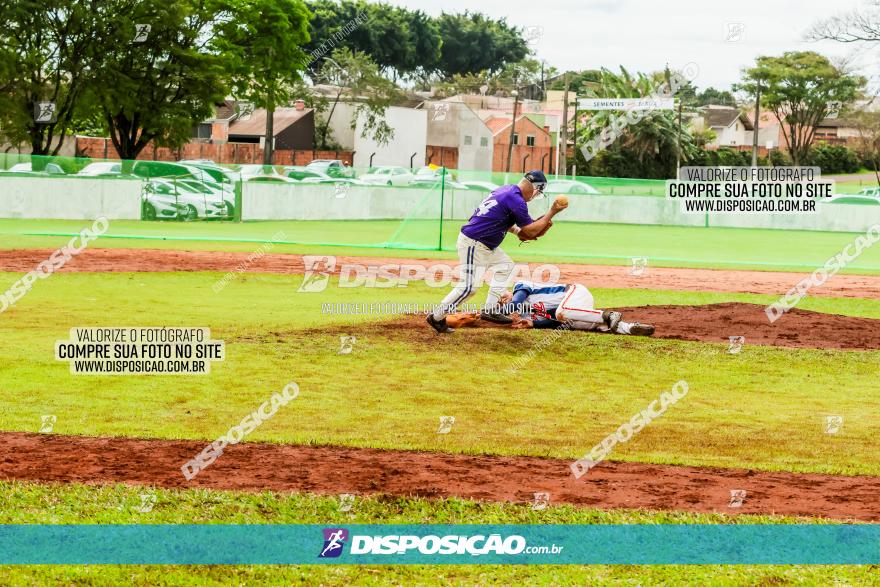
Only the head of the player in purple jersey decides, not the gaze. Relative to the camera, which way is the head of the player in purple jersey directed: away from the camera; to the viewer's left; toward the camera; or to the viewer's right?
to the viewer's right

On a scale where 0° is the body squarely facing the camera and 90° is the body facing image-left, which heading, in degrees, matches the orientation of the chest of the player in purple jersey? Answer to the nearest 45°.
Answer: approximately 270°

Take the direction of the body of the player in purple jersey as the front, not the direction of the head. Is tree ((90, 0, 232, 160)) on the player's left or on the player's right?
on the player's left

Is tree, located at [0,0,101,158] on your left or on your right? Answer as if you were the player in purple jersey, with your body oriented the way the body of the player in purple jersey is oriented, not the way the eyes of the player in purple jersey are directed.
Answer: on your left
